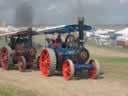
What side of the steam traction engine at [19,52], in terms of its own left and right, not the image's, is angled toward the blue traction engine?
front

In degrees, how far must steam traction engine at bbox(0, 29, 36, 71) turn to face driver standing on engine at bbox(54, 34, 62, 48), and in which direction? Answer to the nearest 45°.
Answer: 0° — it already faces them

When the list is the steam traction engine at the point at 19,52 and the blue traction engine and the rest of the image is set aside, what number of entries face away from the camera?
0

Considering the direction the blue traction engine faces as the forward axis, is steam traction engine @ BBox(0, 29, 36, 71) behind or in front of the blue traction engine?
behind

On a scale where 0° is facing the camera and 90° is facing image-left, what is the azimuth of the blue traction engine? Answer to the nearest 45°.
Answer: approximately 315°

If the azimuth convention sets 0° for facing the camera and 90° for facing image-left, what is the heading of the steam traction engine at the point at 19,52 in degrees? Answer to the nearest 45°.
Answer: approximately 315°
